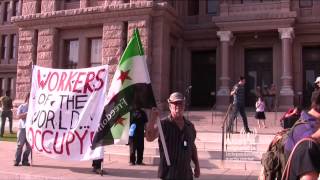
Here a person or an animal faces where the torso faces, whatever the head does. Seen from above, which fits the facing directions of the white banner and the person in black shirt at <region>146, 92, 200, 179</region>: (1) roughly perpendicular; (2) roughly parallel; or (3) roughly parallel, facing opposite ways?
roughly parallel

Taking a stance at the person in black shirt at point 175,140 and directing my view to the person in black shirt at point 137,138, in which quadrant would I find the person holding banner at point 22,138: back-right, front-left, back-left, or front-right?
front-left

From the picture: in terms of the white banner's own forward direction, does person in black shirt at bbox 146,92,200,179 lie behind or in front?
in front

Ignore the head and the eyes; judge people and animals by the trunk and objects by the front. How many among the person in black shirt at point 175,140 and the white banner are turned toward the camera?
2

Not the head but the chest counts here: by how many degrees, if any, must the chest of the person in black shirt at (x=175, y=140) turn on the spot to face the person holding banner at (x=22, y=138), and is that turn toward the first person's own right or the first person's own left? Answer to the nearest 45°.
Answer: approximately 135° to the first person's own right

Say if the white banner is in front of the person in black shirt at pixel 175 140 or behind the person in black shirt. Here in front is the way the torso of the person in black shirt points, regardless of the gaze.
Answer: behind

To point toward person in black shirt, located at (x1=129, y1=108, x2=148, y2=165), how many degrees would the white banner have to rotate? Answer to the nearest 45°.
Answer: approximately 135° to its left

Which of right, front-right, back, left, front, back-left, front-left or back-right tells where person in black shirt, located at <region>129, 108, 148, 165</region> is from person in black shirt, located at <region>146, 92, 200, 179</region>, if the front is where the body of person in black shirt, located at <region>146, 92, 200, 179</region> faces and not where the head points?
back

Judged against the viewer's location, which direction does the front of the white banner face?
facing the viewer

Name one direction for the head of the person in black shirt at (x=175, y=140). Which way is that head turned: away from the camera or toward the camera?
toward the camera

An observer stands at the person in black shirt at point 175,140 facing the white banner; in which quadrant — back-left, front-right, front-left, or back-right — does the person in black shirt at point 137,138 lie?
front-right
